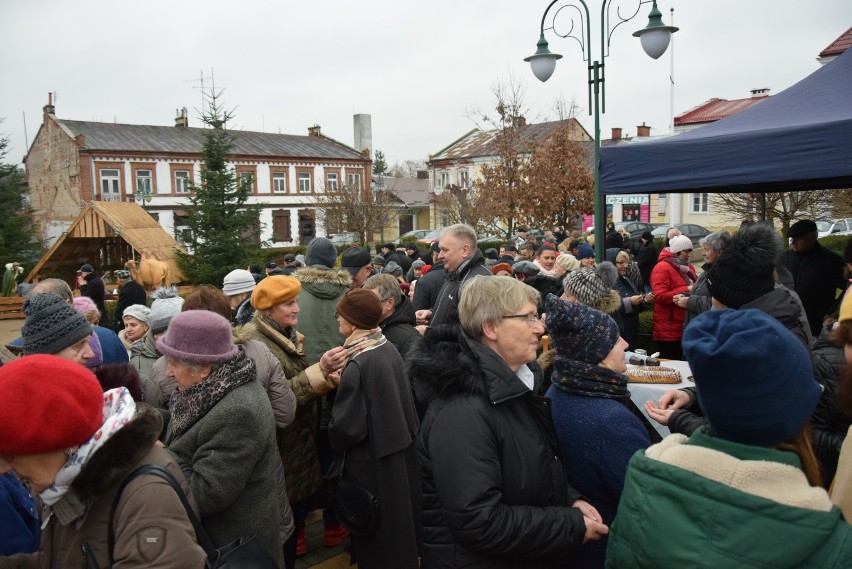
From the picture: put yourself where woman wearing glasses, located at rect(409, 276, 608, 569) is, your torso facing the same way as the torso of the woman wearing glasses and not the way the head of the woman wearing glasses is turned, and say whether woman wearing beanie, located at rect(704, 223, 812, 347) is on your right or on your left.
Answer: on your left

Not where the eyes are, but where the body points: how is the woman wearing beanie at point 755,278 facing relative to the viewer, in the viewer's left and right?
facing away from the viewer and to the left of the viewer

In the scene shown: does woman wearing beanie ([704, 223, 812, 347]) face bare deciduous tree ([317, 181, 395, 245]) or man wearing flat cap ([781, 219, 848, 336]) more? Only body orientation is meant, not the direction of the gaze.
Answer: the bare deciduous tree

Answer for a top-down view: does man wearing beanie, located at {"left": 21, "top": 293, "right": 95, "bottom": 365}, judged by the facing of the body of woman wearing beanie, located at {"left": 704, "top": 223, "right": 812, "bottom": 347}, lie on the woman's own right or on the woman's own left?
on the woman's own left

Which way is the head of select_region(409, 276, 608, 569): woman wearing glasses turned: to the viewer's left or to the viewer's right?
to the viewer's right

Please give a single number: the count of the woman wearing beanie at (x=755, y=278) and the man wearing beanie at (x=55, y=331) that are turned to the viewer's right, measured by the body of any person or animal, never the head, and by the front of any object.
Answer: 1

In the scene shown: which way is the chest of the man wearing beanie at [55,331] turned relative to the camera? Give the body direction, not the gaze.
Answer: to the viewer's right
